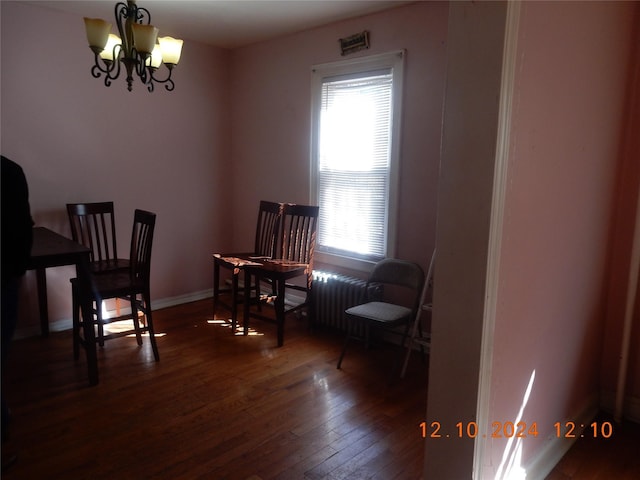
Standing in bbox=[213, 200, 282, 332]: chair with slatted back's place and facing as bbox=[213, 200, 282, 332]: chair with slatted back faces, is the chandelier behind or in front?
in front

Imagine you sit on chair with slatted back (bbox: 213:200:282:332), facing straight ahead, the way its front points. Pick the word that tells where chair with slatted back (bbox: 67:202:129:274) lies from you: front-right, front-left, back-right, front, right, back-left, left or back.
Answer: front-right

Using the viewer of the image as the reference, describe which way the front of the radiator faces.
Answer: facing the viewer and to the left of the viewer

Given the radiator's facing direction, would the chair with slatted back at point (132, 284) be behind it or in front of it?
in front

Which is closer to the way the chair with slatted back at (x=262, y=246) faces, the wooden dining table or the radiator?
the wooden dining table

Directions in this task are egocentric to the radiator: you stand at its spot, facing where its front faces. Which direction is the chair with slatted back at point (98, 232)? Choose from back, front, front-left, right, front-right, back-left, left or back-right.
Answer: front-right

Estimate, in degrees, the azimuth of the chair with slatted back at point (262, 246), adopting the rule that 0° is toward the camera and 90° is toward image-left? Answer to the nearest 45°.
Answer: approximately 45°

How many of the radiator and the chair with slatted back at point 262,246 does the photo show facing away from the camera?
0
